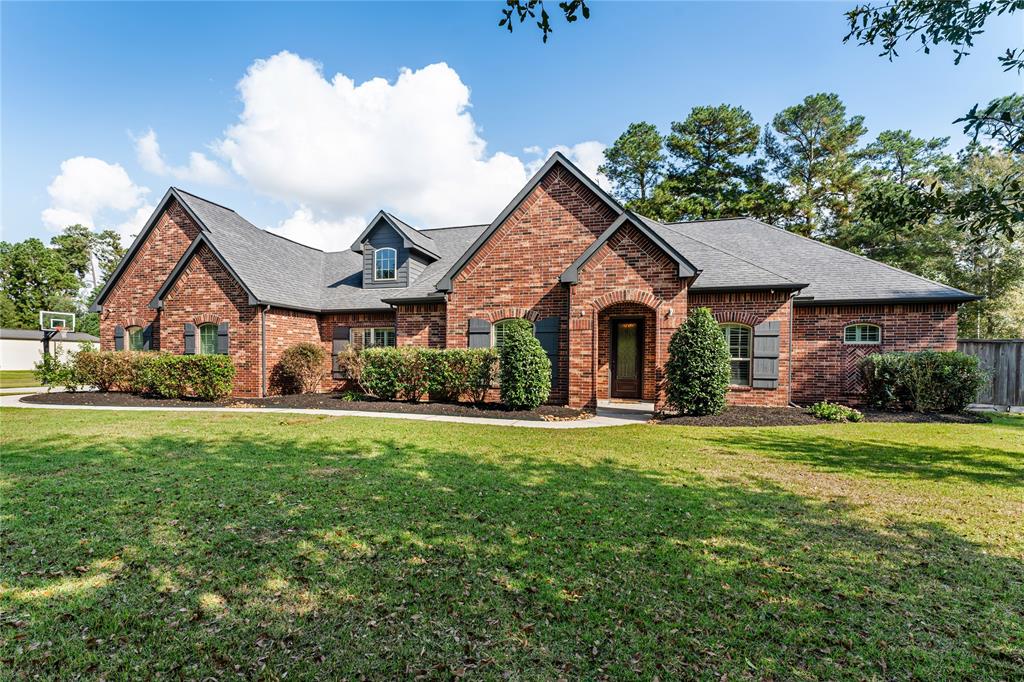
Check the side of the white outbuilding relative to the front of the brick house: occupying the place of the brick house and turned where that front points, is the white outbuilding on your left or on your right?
on your right

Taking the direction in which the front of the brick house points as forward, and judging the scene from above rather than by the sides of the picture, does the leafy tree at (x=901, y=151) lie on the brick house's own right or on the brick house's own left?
on the brick house's own left

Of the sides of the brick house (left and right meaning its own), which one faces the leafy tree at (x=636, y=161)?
back

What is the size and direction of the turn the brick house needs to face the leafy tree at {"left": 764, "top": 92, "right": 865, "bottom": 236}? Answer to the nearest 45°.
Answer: approximately 135° to its left

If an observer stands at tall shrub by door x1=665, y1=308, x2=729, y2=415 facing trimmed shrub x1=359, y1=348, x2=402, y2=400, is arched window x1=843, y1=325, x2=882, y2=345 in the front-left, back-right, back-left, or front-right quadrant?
back-right

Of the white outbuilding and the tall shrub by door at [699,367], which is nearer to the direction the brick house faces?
the tall shrub by door

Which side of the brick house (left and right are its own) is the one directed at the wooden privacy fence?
left

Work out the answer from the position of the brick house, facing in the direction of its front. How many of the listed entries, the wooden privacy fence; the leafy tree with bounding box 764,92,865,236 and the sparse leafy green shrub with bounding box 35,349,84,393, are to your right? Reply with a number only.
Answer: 1

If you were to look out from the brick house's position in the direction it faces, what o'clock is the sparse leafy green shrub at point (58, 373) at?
The sparse leafy green shrub is roughly at 3 o'clock from the brick house.

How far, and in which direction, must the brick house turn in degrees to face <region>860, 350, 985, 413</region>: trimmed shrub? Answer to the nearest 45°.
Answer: approximately 90° to its left

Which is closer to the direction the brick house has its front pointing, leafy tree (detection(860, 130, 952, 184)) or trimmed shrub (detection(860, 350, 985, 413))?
the trimmed shrub

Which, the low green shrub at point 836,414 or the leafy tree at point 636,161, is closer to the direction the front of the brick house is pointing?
the low green shrub

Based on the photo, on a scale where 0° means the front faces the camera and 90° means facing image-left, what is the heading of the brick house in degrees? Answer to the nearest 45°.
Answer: approximately 0°

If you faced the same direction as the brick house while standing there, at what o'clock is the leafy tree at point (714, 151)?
The leafy tree is roughly at 7 o'clock from the brick house.
